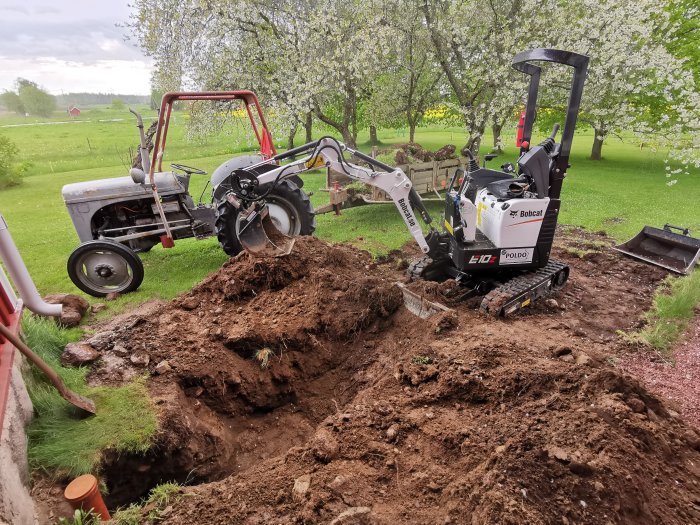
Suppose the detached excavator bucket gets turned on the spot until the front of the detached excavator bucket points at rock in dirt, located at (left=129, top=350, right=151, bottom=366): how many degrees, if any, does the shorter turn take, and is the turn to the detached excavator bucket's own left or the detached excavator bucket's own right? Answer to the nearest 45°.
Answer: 0° — it already faces it

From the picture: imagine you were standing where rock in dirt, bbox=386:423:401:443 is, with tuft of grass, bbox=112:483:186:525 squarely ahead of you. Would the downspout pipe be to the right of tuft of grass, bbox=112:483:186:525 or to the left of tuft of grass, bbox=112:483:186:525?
right

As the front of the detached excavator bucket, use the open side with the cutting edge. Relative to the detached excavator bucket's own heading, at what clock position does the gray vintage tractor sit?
The gray vintage tractor is roughly at 12 o'clock from the detached excavator bucket.

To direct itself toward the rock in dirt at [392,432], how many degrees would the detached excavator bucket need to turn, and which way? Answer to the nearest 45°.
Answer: approximately 45° to its left

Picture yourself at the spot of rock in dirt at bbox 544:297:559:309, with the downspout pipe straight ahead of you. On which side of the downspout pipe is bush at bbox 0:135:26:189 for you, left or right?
right

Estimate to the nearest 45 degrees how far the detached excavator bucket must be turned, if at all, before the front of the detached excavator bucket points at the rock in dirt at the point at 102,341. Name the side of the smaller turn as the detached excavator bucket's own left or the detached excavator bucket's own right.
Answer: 0° — it already faces it

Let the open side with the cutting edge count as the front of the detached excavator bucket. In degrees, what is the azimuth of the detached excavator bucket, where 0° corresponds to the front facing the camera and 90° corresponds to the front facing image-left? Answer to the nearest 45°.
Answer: approximately 45°

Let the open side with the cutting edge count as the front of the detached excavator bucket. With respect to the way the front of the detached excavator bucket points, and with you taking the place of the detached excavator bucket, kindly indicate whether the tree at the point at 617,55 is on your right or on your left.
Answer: on your right
